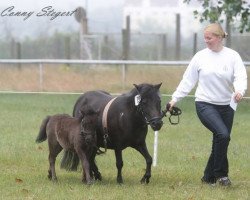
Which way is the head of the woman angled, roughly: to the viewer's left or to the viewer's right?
to the viewer's left

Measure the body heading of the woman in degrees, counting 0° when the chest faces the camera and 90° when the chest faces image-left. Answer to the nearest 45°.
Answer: approximately 0°
